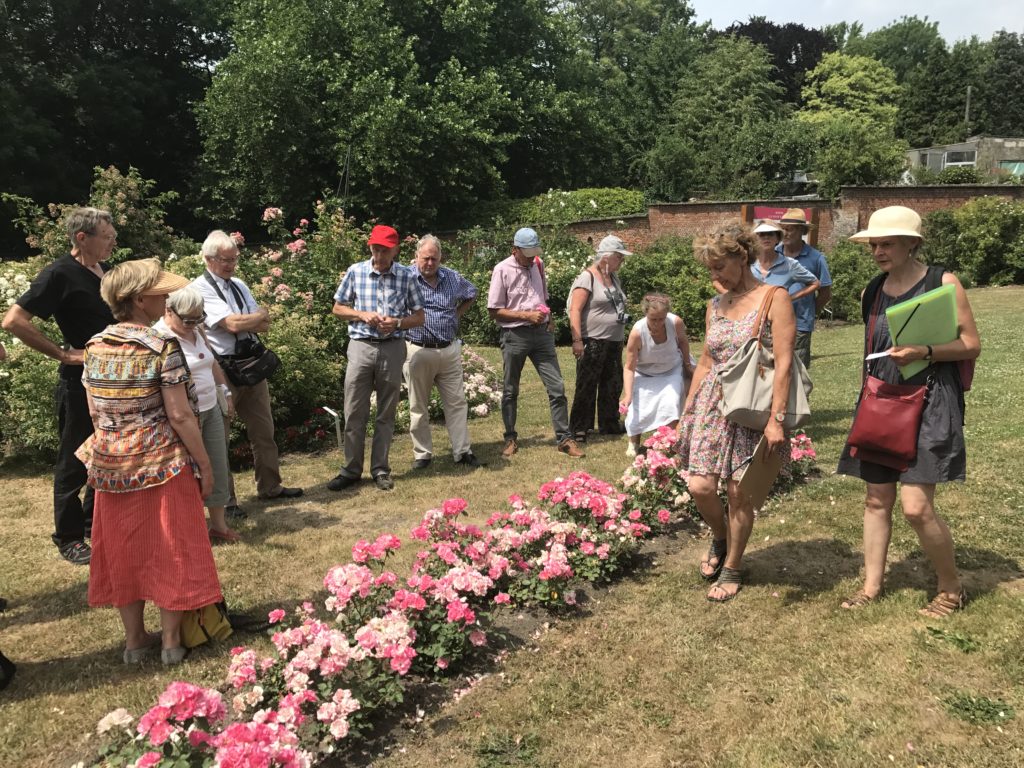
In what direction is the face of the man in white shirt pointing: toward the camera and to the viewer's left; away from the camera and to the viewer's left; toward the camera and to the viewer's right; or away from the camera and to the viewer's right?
toward the camera and to the viewer's right

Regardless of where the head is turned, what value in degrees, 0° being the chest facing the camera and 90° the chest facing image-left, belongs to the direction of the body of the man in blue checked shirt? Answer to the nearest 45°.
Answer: approximately 0°

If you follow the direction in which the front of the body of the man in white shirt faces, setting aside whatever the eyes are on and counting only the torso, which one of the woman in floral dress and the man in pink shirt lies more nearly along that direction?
the woman in floral dress

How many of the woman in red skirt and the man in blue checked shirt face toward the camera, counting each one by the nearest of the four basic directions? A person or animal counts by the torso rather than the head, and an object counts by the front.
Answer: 1

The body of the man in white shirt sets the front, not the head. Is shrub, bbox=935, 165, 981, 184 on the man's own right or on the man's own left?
on the man's own left

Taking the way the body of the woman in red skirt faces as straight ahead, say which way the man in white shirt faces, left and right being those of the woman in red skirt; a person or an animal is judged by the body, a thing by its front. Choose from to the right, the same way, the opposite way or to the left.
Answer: to the right

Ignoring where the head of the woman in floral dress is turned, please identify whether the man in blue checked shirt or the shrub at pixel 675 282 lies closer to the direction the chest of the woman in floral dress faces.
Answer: the man in blue checked shirt

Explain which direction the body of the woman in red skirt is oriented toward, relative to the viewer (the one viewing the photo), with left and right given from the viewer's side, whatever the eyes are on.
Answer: facing away from the viewer and to the right of the viewer

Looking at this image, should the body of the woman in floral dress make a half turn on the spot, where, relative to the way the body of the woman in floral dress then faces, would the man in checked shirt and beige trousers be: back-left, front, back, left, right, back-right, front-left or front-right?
left

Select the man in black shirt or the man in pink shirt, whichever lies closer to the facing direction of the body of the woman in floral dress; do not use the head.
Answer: the man in black shirt

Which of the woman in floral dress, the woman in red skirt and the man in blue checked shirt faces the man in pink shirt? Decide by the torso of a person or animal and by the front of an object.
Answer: the woman in red skirt

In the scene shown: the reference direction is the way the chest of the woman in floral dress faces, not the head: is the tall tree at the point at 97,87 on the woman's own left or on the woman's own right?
on the woman's own right
